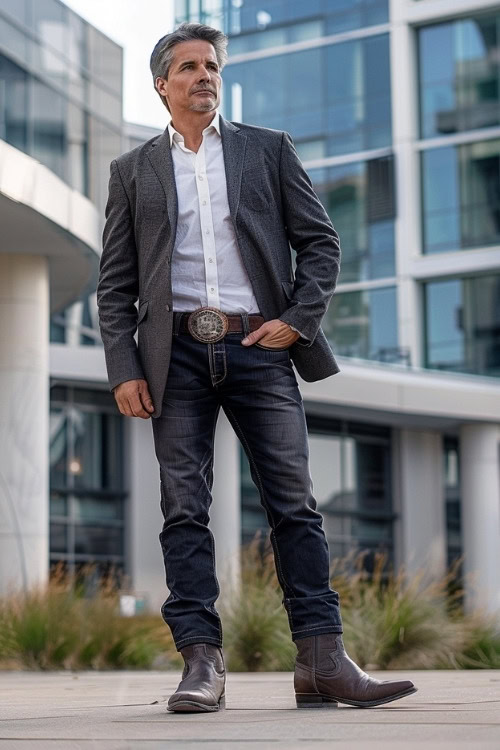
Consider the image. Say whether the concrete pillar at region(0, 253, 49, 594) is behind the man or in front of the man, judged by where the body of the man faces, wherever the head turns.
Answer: behind

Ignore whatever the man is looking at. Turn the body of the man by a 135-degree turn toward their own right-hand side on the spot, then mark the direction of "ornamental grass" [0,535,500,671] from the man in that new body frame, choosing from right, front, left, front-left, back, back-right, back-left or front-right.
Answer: front-right

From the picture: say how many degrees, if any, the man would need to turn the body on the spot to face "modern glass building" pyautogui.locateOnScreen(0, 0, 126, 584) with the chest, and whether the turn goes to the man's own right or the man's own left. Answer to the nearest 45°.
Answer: approximately 180°

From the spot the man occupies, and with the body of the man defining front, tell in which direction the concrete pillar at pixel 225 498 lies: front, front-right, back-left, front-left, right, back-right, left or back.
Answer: back

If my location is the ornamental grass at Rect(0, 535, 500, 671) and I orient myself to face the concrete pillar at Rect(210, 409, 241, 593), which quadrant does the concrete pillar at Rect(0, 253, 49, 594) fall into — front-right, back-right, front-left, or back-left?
front-left

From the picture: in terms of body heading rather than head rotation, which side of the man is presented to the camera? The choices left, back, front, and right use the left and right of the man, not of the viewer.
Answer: front

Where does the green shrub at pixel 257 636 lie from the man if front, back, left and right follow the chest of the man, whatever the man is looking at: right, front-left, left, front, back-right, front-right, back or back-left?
back

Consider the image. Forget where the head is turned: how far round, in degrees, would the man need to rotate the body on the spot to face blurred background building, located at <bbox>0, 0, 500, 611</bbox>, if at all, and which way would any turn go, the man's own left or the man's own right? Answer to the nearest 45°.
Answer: approximately 180°

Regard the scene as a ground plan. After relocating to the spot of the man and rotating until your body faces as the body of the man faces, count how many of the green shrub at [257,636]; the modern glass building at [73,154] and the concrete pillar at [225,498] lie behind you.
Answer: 3

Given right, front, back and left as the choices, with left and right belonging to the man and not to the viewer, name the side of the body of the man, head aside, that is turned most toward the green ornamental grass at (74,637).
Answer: back
